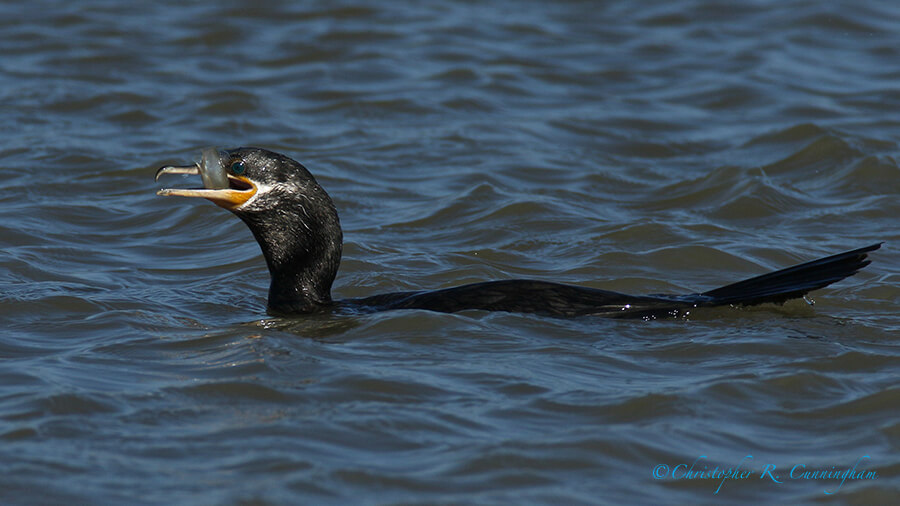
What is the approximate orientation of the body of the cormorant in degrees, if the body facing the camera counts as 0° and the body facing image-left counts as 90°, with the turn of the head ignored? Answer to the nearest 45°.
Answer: approximately 90°
